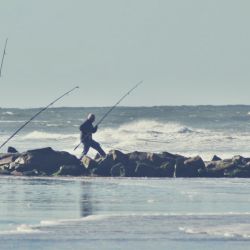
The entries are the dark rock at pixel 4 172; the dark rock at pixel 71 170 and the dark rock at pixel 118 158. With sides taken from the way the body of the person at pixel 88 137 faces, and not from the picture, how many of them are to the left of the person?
0

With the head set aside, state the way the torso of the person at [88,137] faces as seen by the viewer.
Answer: to the viewer's right

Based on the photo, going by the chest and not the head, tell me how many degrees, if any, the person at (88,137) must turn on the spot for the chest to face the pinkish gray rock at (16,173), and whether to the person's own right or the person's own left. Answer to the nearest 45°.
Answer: approximately 135° to the person's own right

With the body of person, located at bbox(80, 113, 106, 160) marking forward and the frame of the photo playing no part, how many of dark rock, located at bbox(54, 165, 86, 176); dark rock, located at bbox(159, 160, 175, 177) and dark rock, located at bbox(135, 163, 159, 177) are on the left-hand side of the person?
0

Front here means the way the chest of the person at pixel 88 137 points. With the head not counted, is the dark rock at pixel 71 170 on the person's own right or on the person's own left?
on the person's own right
